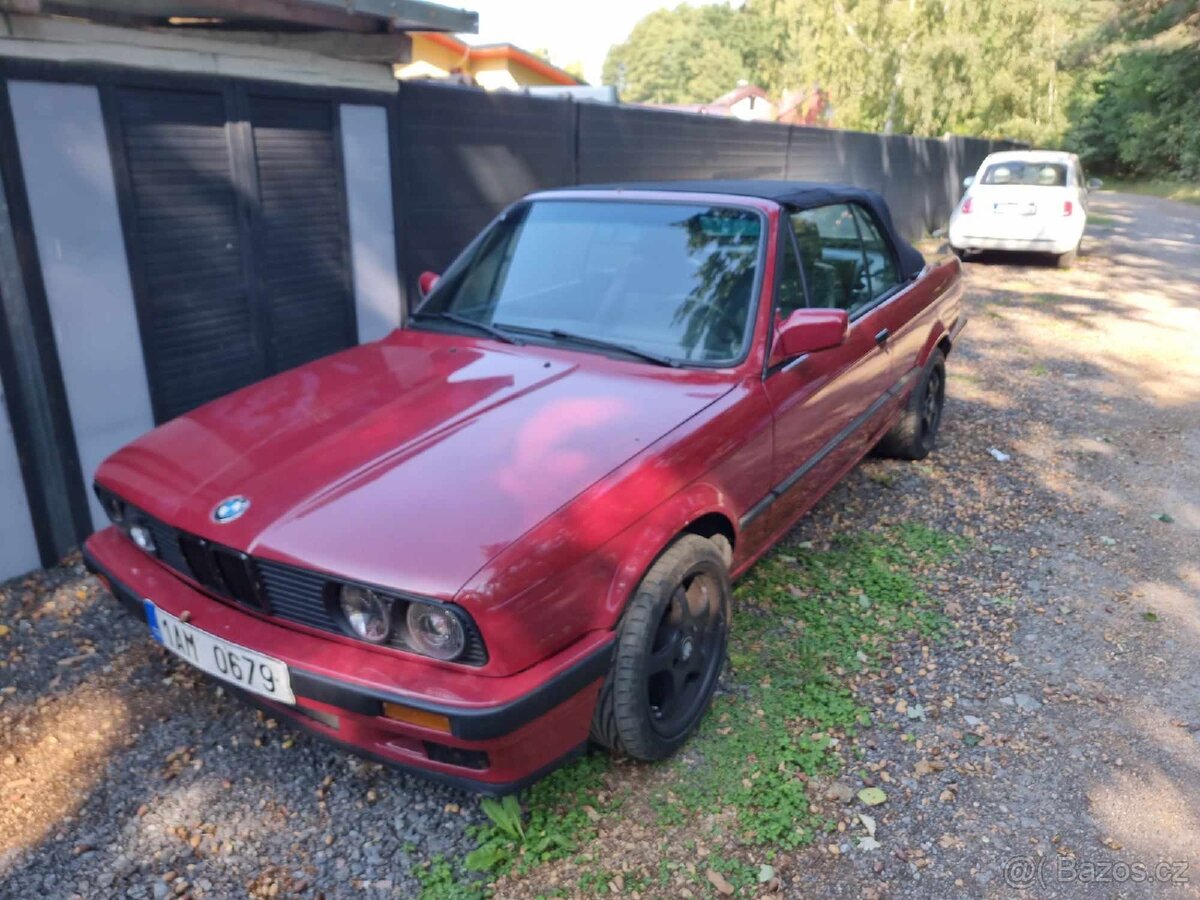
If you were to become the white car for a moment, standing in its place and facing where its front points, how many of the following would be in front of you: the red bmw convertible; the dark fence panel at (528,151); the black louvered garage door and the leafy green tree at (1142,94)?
1

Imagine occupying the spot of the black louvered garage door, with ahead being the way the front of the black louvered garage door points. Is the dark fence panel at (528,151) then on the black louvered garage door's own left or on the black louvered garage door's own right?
on the black louvered garage door's own left

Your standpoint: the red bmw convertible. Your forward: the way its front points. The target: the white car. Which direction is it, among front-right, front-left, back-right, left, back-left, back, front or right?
back

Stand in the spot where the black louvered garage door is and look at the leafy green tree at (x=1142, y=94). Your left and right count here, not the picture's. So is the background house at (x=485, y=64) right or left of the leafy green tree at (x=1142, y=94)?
left

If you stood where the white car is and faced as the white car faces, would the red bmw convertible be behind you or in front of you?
behind

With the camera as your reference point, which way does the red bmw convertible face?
facing the viewer and to the left of the viewer

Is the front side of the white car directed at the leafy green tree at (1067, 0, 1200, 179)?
yes

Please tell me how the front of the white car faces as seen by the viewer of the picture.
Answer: facing away from the viewer

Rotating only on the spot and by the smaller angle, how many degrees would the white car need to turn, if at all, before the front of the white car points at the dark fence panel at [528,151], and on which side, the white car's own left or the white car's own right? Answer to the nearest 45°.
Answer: approximately 135° to the white car's own left

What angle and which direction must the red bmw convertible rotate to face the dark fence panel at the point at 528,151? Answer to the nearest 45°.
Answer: approximately 135° to its right

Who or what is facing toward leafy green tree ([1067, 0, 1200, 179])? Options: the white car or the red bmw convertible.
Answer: the white car

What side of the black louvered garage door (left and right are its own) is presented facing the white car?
left

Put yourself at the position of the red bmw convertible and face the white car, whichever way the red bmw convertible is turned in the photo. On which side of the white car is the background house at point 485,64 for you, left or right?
left
